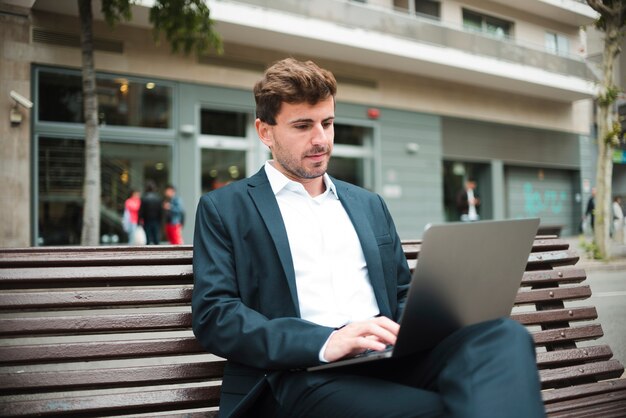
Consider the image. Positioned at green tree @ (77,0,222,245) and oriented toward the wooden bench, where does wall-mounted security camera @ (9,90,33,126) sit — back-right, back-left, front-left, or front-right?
back-right

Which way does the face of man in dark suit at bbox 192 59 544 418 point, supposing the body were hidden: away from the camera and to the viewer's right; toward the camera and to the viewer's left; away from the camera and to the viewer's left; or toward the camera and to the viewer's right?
toward the camera and to the viewer's right

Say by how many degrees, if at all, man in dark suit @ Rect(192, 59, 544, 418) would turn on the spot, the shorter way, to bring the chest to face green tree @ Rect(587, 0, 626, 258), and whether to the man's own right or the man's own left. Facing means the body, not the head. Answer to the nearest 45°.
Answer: approximately 90° to the man's own left

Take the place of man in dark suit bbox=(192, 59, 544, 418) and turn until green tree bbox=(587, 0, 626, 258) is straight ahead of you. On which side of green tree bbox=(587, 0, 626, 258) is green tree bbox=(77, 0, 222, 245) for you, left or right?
left

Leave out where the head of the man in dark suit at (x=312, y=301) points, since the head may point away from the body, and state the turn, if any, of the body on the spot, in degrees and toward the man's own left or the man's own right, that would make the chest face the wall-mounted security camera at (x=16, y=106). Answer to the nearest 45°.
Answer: approximately 180°

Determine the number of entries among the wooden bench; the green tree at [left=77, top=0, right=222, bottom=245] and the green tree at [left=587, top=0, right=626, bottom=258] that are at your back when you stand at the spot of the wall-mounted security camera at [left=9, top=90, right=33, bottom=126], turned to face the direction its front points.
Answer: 0

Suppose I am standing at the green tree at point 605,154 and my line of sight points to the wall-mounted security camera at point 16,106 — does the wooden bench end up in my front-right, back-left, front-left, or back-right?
front-left

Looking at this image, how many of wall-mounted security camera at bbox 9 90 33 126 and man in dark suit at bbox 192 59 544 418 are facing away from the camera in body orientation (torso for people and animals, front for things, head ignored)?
0

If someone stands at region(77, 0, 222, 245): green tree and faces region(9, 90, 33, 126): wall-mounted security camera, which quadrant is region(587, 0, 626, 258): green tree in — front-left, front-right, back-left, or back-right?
back-right

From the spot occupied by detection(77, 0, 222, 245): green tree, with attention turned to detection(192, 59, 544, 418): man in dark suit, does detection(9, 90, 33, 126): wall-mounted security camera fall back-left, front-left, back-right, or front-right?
back-right

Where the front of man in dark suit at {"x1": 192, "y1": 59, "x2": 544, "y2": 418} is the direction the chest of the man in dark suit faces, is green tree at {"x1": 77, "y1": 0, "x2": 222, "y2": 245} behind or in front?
behind

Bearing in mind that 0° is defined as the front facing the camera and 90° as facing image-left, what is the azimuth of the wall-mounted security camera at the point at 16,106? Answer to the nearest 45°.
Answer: approximately 315°
